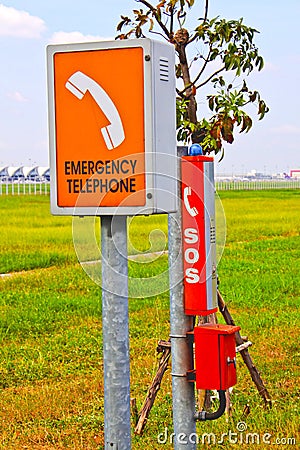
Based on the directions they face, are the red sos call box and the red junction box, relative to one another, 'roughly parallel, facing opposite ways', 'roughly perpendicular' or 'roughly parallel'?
roughly parallel

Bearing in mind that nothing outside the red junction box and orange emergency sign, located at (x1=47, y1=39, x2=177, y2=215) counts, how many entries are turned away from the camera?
0

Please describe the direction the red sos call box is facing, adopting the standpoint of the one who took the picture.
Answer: facing the viewer and to the right of the viewer

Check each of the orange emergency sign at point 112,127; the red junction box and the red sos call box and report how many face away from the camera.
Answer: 0

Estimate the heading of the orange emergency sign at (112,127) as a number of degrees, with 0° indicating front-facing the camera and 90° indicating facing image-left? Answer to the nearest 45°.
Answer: approximately 45°

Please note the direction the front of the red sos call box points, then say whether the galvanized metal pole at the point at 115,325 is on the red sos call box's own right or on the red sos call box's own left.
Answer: on the red sos call box's own right

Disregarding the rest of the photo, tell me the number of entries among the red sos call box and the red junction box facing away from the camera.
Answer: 0

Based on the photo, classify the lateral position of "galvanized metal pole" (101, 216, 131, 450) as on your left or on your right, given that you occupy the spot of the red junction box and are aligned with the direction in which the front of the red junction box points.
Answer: on your right
